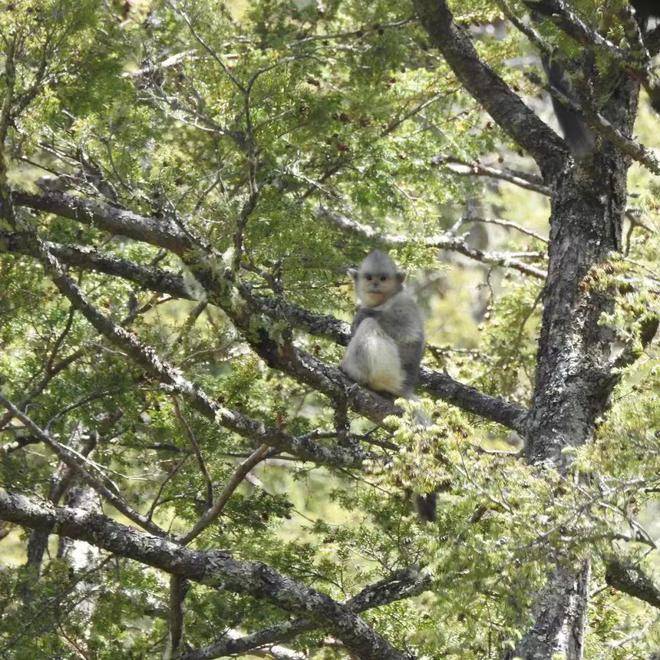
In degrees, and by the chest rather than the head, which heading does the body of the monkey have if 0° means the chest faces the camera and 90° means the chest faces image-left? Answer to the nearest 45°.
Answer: approximately 45°

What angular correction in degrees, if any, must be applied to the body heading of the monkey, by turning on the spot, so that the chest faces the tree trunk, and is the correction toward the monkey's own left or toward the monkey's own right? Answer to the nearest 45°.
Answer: approximately 90° to the monkey's own left
